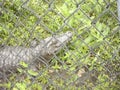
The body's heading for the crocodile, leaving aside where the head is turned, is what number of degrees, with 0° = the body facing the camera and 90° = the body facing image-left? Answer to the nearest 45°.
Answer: approximately 270°
